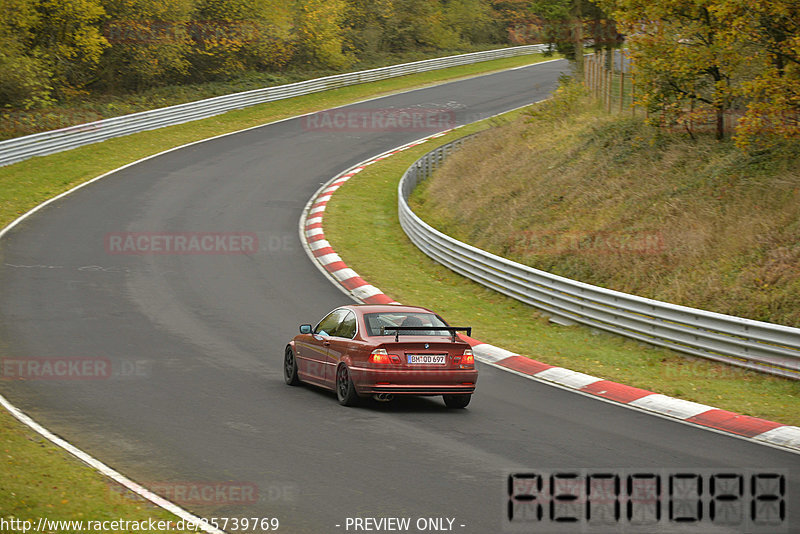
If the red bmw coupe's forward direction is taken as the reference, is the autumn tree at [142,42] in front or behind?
in front

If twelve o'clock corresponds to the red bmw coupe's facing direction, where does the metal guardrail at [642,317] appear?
The metal guardrail is roughly at 3 o'clock from the red bmw coupe.

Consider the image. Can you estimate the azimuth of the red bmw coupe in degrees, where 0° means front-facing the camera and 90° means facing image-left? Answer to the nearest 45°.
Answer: approximately 135°

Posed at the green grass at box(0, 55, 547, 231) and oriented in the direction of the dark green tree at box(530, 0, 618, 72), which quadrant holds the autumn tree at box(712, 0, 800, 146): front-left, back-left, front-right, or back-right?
front-right

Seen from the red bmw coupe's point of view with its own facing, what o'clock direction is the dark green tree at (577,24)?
The dark green tree is roughly at 2 o'clock from the red bmw coupe.

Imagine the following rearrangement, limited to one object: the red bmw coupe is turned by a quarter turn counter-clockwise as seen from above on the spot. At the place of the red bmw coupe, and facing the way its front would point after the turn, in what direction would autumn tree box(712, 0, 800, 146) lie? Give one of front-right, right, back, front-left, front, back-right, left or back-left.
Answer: back

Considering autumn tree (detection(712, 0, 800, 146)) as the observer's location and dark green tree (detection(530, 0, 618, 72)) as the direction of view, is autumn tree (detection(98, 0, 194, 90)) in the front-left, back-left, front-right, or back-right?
front-left

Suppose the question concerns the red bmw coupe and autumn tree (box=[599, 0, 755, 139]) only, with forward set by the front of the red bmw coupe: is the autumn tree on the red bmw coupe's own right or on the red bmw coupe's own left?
on the red bmw coupe's own right

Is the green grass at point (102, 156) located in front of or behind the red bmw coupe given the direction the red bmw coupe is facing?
in front
